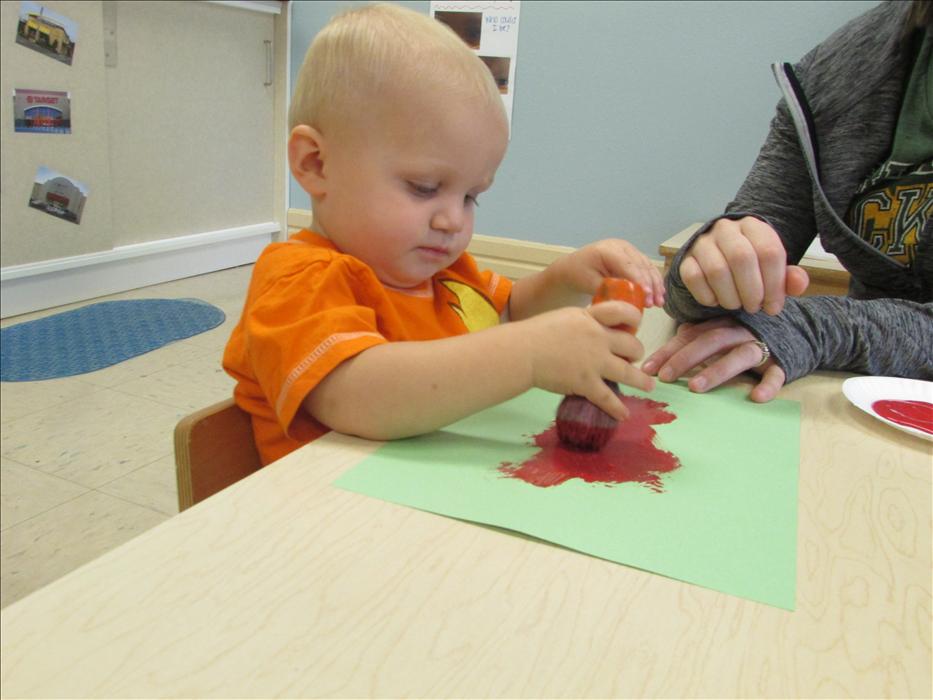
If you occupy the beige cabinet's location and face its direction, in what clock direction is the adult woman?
The adult woman is roughly at 1 o'clock from the beige cabinet.

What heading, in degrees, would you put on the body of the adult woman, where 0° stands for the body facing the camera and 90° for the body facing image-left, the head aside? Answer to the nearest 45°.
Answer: approximately 45°

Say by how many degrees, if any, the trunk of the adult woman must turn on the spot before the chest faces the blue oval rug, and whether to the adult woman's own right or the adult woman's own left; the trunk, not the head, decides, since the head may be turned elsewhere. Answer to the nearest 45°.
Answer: approximately 45° to the adult woman's own right

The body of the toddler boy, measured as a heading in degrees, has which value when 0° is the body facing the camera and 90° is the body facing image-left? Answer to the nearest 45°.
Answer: approximately 315°

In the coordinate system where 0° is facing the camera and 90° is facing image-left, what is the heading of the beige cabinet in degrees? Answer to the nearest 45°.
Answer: approximately 315°

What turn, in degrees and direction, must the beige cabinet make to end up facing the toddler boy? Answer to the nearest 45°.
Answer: approximately 45° to its right

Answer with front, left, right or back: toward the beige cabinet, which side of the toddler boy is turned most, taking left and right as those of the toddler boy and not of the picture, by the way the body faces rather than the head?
back
